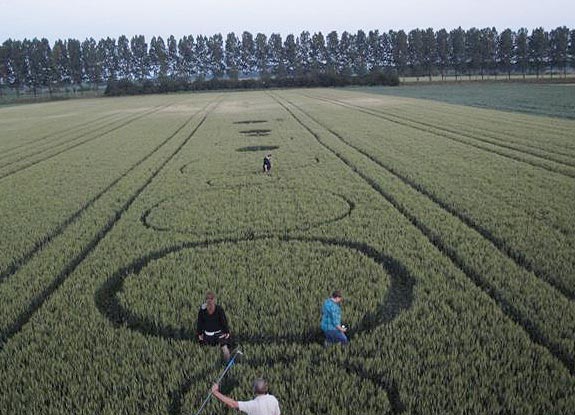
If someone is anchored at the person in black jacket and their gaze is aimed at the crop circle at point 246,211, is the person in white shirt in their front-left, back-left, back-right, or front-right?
back-right

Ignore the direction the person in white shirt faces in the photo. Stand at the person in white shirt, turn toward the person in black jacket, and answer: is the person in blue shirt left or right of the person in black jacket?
right

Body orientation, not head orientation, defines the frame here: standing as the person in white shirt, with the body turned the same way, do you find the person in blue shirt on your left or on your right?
on your right

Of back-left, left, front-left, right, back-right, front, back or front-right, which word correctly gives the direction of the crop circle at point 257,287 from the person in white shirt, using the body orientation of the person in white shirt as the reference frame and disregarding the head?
front-right

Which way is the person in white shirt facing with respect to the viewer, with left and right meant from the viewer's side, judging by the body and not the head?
facing away from the viewer and to the left of the viewer

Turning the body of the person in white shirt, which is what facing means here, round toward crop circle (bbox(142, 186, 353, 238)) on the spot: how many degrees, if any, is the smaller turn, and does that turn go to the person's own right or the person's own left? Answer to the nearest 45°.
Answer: approximately 45° to the person's own right
